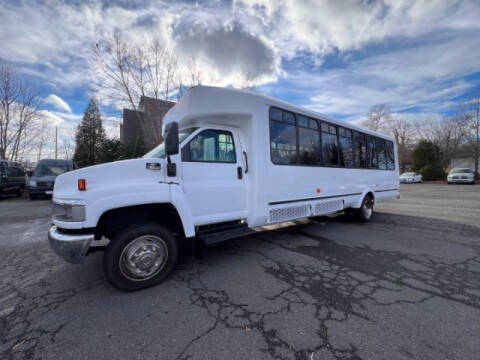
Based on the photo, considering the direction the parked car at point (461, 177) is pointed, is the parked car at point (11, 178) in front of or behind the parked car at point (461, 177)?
in front

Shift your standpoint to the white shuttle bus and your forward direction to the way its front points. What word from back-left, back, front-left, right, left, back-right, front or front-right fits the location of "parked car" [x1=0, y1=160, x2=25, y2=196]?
right

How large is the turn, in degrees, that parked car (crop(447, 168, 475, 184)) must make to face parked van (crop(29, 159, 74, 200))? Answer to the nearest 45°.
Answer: approximately 45° to its right

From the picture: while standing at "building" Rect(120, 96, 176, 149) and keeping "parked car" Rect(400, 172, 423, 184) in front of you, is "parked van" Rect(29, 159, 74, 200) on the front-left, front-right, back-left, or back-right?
front-right

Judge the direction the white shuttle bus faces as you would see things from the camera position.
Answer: facing the viewer and to the left of the viewer

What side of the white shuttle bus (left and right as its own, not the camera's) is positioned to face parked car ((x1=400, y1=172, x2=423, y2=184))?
back

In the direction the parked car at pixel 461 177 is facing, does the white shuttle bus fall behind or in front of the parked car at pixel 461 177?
in front

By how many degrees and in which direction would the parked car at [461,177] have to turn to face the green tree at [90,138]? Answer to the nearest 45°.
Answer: approximately 45° to its right

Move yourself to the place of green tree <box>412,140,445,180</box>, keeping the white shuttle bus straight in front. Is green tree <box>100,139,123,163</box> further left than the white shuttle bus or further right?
right

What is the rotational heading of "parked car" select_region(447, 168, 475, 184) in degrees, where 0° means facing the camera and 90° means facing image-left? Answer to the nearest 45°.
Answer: approximately 0°

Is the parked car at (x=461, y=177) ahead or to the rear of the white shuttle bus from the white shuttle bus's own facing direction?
to the rear

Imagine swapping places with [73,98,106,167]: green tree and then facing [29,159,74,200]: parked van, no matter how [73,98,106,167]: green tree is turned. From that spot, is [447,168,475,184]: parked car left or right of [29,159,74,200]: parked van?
left
